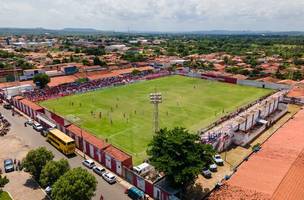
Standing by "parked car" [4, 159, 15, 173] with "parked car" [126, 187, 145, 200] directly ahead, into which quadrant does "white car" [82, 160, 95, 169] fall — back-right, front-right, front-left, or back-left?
front-left

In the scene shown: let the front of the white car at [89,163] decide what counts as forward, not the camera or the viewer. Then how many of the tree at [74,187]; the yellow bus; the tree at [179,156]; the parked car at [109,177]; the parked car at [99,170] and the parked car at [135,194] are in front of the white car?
1

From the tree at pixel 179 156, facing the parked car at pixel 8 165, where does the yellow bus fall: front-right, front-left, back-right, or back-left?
front-right

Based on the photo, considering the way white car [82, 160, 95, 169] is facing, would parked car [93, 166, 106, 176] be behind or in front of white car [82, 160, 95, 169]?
behind

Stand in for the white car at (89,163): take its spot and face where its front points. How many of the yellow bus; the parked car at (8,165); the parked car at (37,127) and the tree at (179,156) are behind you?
1

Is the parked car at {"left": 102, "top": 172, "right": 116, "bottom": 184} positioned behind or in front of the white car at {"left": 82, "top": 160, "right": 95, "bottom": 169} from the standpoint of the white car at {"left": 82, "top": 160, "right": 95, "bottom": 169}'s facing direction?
behind
